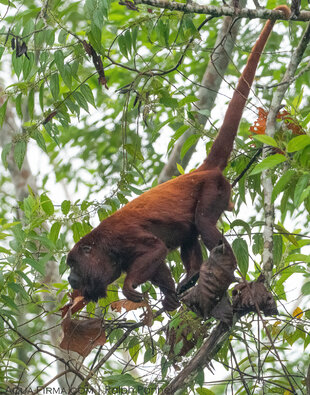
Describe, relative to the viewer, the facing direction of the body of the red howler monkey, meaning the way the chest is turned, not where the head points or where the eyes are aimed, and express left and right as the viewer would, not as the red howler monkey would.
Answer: facing to the left of the viewer

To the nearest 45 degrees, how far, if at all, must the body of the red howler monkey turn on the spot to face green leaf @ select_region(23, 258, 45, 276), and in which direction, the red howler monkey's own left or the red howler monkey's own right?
approximately 45° to the red howler monkey's own left

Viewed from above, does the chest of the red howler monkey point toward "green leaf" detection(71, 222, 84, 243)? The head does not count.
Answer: yes
